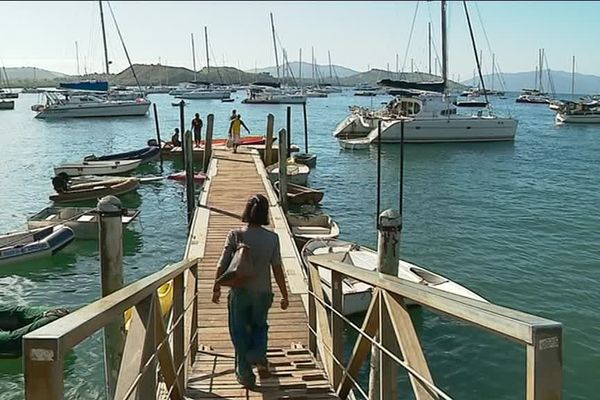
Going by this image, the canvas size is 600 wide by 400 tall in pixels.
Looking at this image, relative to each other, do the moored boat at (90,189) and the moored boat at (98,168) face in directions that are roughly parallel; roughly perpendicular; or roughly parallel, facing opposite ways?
roughly parallel

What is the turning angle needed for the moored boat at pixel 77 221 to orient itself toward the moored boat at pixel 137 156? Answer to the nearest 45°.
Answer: approximately 90° to its left

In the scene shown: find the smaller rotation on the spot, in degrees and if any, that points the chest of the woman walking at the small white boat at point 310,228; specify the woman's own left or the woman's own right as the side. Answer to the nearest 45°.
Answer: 0° — they already face it

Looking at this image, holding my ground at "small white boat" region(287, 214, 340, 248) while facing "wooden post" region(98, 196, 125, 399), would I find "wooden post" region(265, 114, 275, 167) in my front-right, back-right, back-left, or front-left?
back-right

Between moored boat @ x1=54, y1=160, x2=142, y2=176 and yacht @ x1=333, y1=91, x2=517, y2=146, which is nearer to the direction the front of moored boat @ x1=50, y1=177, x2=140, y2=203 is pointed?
the yacht

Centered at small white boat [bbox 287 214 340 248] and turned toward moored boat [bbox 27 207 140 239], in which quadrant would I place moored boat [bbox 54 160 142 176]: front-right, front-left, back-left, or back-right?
front-right

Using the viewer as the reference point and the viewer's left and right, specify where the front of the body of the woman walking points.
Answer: facing away from the viewer

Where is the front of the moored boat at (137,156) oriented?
to the viewer's right

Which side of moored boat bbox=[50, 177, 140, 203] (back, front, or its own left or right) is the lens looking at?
right

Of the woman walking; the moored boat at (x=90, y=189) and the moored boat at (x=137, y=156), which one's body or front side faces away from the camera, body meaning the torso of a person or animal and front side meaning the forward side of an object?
the woman walking

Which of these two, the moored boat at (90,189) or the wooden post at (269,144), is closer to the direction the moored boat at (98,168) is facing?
the wooden post

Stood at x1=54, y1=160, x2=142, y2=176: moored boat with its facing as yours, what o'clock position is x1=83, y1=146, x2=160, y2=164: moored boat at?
x1=83, y1=146, x2=160, y2=164: moored boat is roughly at 10 o'clock from x1=54, y1=160, x2=142, y2=176: moored boat.

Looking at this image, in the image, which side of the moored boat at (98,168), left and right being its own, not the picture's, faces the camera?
right

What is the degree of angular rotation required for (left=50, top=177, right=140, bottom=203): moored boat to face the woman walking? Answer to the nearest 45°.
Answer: approximately 90° to its right

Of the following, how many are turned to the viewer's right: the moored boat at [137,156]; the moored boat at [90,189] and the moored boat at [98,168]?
3

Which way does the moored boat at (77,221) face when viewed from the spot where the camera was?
facing to the right of the viewer

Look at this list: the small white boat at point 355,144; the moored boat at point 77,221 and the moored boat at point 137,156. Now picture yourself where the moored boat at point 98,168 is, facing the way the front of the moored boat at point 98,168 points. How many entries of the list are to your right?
1
